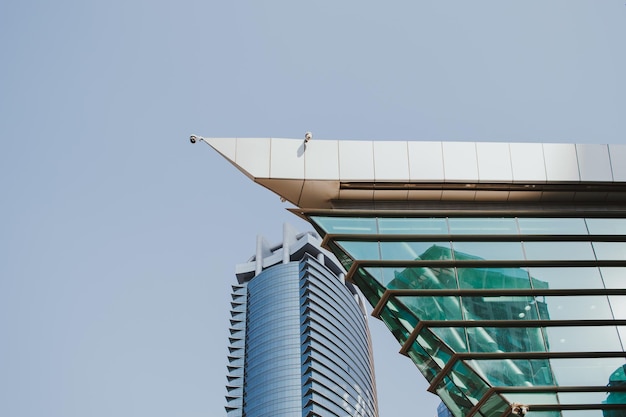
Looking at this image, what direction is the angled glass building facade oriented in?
toward the camera
